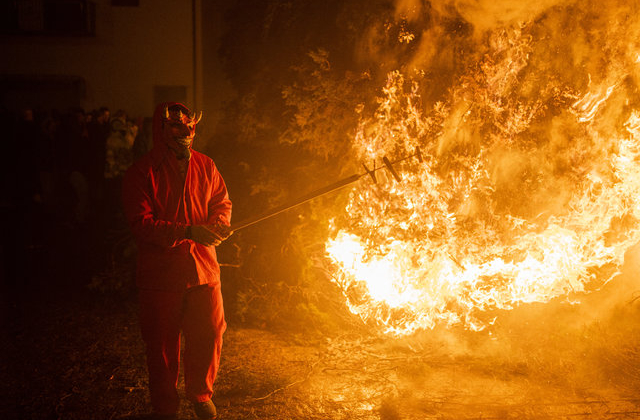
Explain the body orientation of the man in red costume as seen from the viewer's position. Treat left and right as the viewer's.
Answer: facing the viewer and to the right of the viewer

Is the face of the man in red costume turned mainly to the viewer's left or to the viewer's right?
to the viewer's right
